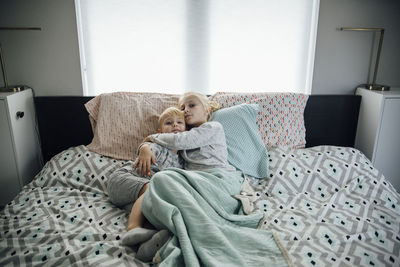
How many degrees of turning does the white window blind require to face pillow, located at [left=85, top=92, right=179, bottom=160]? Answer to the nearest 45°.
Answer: approximately 45° to its right

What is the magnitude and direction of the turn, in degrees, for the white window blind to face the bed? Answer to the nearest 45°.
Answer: approximately 45° to its left

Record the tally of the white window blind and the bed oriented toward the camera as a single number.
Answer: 2

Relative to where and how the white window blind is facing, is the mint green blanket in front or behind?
in front

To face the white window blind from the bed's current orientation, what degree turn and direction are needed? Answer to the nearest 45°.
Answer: approximately 135° to its right

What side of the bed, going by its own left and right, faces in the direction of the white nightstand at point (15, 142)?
right

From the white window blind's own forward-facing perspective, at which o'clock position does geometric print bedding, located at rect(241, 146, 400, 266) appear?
The geometric print bedding is roughly at 11 o'clock from the white window blind.

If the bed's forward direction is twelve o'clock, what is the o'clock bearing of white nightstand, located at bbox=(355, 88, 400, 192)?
The white nightstand is roughly at 8 o'clock from the bed.

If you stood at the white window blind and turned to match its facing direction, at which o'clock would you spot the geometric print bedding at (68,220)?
The geometric print bedding is roughly at 1 o'clock from the white window blind.

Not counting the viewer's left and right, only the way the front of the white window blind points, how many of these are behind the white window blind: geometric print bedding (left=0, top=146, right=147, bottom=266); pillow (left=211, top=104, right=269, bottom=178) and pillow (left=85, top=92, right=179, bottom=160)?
0

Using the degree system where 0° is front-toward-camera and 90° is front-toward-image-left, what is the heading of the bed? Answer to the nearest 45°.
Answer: approximately 0°

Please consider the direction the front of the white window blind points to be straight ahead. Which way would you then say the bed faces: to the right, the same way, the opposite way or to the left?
the same way

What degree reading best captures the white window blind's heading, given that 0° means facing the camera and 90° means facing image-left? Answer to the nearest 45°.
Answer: approximately 0°
